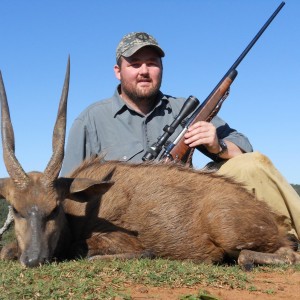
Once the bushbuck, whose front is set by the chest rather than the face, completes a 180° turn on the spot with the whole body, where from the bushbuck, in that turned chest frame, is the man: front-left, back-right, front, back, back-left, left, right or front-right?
left

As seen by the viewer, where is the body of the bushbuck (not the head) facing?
to the viewer's left
